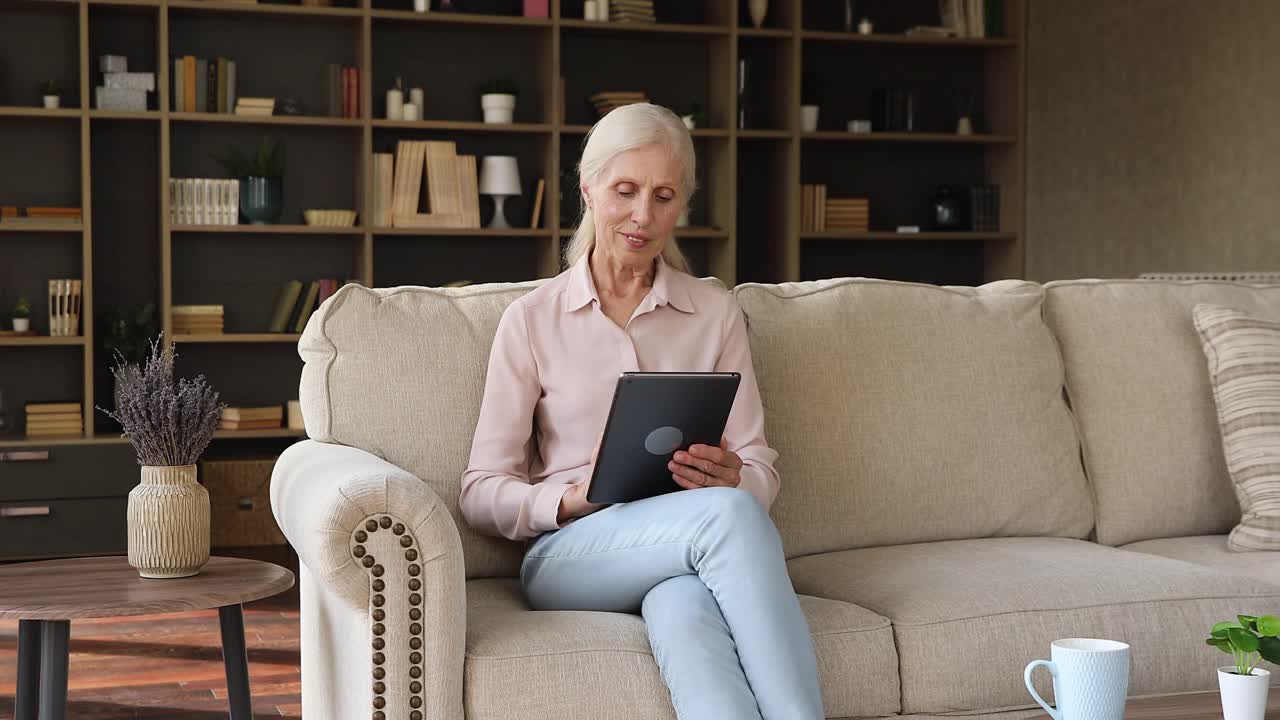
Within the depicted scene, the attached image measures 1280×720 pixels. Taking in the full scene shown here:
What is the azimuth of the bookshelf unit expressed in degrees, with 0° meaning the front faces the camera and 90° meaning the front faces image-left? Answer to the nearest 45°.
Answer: approximately 0°

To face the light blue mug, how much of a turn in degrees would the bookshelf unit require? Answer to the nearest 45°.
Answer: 0° — it already faces it
